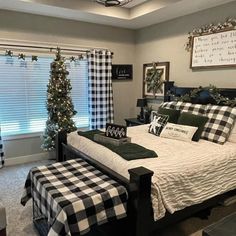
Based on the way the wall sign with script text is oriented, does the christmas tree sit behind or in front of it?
in front

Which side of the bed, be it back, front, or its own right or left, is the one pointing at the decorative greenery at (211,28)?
back

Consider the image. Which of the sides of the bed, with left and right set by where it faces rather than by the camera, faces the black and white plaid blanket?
front

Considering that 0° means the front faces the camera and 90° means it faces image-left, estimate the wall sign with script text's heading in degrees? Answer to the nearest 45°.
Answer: approximately 45°

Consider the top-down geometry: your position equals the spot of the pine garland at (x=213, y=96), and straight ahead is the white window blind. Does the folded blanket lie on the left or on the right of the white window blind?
left

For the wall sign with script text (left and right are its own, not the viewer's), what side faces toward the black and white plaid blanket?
front

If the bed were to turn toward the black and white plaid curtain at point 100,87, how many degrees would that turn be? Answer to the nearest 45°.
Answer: approximately 90° to its right

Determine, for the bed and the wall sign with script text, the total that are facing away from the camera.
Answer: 0
